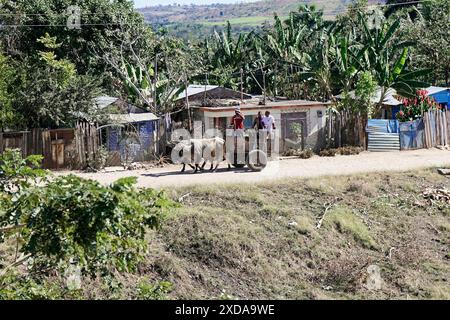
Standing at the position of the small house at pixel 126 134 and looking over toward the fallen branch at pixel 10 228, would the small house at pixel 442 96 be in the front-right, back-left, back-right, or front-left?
back-left

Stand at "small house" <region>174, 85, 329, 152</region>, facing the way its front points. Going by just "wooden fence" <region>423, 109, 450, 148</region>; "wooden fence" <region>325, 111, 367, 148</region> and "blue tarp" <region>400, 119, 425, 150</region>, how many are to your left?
3

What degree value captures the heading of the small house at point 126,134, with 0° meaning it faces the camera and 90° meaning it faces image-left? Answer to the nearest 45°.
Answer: approximately 0°

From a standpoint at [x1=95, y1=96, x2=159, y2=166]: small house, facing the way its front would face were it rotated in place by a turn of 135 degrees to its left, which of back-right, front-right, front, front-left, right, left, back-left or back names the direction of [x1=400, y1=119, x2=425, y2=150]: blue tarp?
front-right

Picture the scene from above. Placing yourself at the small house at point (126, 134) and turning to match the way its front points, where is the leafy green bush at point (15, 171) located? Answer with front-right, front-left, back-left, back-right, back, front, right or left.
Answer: front

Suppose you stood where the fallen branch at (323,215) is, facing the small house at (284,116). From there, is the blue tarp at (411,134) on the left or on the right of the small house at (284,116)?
right

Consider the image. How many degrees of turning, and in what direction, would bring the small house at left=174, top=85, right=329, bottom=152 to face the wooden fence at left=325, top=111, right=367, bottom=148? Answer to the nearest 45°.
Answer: approximately 90° to its left

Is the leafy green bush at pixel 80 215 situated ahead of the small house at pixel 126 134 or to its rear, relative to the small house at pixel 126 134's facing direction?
ahead

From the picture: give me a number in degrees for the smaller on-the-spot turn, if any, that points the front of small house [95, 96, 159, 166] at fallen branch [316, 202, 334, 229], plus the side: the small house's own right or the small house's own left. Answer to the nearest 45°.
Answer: approximately 45° to the small house's own left

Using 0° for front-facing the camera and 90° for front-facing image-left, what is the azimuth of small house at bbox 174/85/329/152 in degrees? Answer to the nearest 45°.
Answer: approximately 0°

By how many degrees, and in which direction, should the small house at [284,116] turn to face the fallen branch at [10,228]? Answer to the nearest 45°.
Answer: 0° — it already faces it

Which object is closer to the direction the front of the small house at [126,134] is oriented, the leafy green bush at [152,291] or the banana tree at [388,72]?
the leafy green bush

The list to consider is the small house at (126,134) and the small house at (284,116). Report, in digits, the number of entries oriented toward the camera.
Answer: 2

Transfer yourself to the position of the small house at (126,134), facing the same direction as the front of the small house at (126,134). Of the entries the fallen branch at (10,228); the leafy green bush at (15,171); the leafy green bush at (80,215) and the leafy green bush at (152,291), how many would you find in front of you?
4
